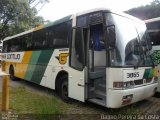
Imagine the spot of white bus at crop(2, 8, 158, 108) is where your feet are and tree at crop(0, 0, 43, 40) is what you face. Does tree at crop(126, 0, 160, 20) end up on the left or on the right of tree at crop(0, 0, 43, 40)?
right

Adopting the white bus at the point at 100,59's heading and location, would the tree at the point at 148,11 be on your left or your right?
on your left

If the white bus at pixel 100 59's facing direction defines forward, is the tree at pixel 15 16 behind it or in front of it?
behind

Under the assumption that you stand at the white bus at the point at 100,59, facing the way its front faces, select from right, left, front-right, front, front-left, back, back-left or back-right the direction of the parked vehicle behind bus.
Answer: left

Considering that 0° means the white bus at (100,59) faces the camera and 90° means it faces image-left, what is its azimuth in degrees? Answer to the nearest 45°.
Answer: approximately 315°

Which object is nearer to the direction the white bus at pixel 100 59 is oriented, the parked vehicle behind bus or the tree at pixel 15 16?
the parked vehicle behind bus
